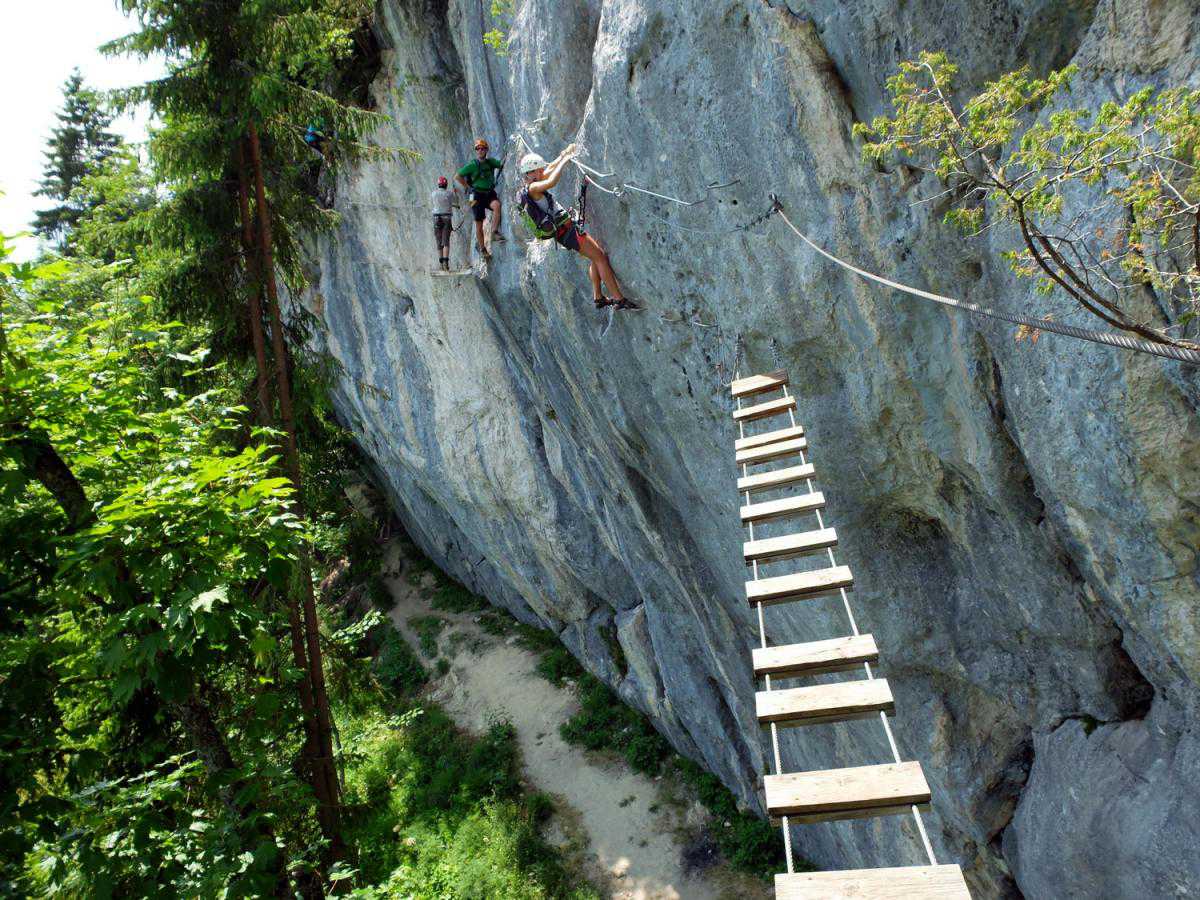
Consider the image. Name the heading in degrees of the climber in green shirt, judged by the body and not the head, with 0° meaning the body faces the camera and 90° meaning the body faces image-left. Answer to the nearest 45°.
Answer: approximately 0°

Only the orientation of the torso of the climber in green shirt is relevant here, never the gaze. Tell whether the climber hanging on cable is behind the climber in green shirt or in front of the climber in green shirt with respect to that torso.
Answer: in front

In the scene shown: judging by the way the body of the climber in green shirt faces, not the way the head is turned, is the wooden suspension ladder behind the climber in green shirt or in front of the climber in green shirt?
in front

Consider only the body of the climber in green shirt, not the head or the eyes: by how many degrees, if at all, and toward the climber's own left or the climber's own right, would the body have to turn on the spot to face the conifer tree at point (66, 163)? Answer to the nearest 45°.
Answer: approximately 135° to the climber's own right

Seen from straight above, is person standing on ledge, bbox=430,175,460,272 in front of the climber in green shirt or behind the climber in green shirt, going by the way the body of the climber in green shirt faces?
behind
